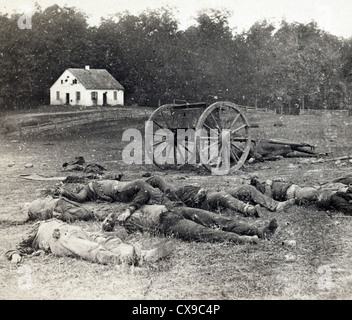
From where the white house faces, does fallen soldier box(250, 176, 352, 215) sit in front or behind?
in front

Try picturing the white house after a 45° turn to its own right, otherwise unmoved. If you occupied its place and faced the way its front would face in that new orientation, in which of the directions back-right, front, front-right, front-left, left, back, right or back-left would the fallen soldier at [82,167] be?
front

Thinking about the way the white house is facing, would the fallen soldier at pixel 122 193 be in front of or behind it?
in front

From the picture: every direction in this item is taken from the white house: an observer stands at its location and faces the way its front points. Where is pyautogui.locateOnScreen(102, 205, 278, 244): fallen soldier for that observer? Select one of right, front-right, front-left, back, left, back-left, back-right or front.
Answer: front-right

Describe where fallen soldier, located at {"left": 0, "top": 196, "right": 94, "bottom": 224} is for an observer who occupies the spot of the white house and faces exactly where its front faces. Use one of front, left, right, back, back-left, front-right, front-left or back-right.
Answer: front-right

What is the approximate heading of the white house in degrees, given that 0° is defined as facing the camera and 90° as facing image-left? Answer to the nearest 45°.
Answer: approximately 315°
